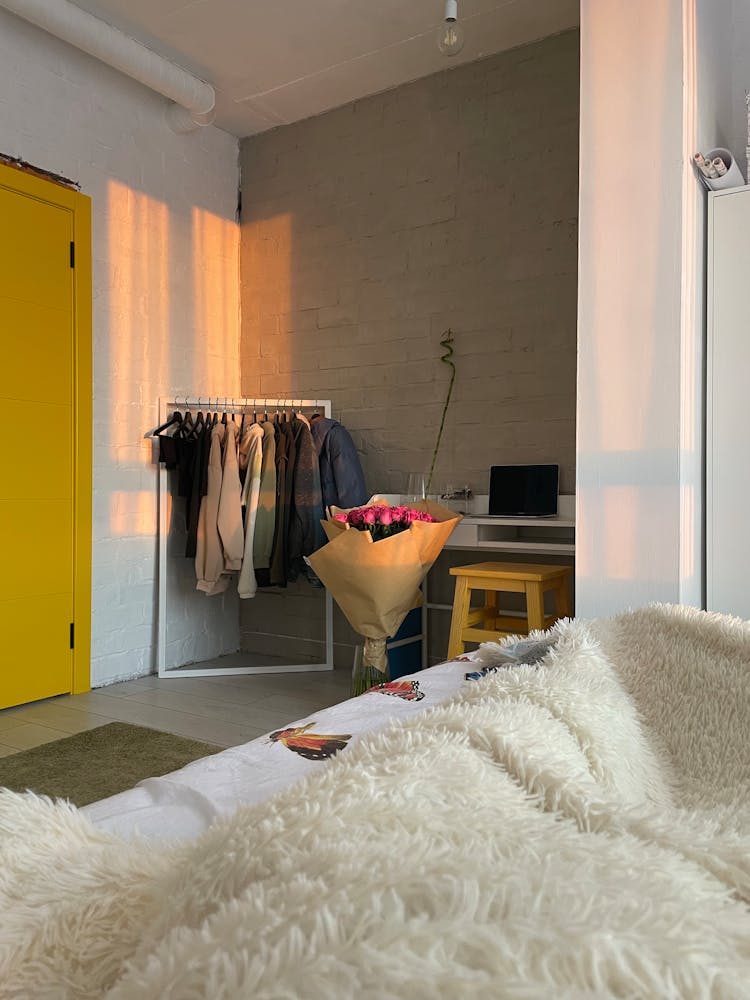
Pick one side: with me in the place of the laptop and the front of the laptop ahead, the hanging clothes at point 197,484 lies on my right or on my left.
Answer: on my right

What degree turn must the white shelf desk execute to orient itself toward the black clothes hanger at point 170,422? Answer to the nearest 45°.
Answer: approximately 90° to its right

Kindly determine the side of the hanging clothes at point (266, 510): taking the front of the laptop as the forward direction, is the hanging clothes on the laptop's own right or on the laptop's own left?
on the laptop's own right

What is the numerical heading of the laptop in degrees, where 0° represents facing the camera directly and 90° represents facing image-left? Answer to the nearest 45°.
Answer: approximately 0°

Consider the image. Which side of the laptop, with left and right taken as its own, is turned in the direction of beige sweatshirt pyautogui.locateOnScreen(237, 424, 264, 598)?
right

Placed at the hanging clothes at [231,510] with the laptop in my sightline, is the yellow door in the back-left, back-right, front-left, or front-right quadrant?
back-right

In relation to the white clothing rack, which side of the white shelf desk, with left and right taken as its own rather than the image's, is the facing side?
right

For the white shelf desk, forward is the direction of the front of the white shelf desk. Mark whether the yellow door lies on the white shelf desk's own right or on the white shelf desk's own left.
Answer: on the white shelf desk's own right

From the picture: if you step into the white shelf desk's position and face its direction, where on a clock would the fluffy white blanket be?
The fluffy white blanket is roughly at 12 o'clock from the white shelf desk.
